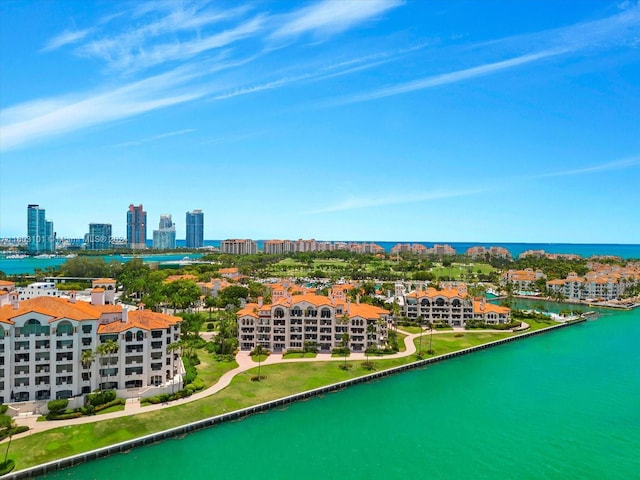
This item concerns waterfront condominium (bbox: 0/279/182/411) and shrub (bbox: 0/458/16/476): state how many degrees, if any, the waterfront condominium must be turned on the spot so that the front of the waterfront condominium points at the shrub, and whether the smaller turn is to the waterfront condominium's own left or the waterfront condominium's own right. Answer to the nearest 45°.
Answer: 0° — it already faces it

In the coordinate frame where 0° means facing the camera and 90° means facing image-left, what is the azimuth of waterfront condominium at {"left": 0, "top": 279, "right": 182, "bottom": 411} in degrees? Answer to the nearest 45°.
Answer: approximately 0°

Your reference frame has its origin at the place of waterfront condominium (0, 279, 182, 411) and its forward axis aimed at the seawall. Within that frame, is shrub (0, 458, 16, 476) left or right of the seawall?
right

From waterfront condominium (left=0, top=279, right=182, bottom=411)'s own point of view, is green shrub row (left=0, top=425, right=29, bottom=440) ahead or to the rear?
ahead
